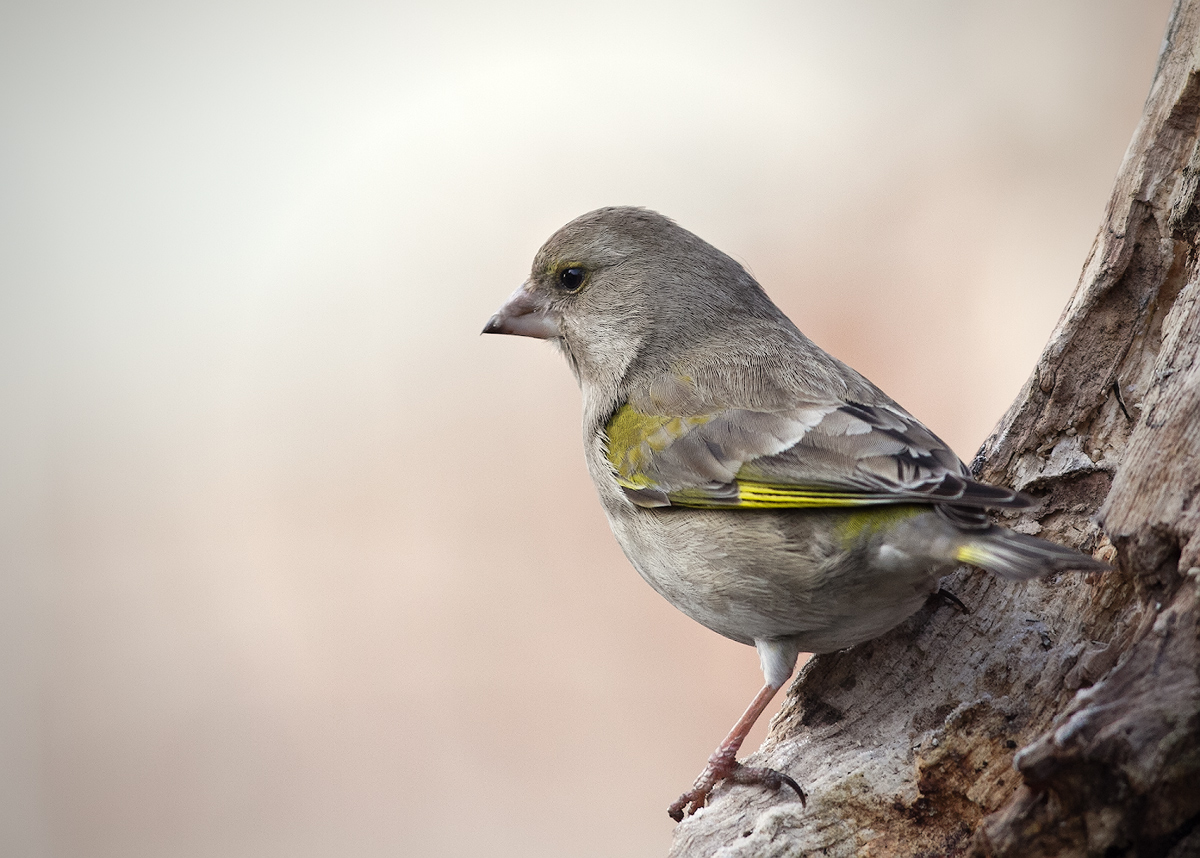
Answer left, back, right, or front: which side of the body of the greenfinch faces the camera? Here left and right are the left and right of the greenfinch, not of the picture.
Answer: left
